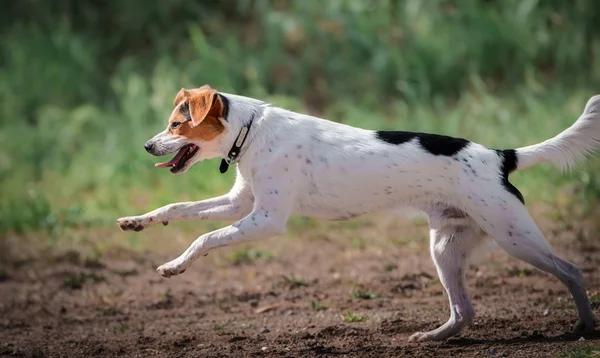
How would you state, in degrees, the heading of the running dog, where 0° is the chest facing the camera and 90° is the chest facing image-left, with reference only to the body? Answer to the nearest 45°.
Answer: approximately 90°
